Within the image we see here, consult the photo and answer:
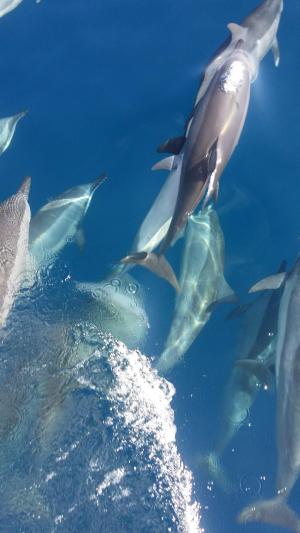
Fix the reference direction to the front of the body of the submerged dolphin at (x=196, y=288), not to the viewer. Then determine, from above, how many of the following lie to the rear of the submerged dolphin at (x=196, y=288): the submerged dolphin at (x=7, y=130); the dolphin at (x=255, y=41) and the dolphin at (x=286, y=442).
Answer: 1

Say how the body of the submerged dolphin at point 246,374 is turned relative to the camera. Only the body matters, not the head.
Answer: away from the camera

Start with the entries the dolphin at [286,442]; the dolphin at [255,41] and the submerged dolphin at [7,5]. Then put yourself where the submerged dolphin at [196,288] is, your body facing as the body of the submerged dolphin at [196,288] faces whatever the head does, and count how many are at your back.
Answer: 1

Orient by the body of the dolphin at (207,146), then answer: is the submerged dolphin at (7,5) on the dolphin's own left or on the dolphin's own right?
on the dolphin's own left

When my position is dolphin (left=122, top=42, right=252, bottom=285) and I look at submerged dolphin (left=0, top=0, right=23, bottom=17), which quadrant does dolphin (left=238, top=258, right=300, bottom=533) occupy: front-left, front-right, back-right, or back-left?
back-left

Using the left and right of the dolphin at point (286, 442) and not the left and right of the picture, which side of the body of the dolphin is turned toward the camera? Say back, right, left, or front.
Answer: back

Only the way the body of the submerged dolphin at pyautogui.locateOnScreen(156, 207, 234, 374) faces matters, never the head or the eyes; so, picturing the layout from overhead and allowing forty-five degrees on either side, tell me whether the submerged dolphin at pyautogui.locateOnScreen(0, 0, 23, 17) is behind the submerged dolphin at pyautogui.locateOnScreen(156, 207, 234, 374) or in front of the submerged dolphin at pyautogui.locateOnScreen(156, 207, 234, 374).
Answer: in front

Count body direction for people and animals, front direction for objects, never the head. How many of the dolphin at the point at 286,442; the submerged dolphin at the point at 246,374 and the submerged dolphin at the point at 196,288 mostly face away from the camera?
3

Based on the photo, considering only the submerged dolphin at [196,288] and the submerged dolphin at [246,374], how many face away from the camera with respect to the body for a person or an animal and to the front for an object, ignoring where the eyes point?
2

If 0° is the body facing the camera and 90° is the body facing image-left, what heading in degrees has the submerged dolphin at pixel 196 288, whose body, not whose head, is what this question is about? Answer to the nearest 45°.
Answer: approximately 180°

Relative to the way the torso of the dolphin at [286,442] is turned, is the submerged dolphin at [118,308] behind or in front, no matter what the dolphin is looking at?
in front

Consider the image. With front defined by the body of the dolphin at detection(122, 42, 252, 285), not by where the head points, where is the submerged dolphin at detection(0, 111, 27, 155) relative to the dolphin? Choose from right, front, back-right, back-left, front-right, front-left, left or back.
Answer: left
